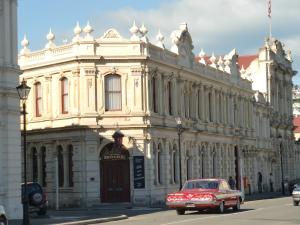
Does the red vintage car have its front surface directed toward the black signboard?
no

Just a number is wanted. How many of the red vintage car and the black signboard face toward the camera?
1

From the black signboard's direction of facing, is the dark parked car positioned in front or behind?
in front

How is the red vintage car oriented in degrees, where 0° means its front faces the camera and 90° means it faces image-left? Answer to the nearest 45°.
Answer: approximately 225°

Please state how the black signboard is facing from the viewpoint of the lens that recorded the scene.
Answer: facing the viewer

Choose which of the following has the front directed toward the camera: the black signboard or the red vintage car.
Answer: the black signboard

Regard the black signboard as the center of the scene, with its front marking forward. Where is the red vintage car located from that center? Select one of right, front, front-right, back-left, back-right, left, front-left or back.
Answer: front

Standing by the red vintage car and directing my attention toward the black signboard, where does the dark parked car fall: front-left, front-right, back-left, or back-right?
front-left
